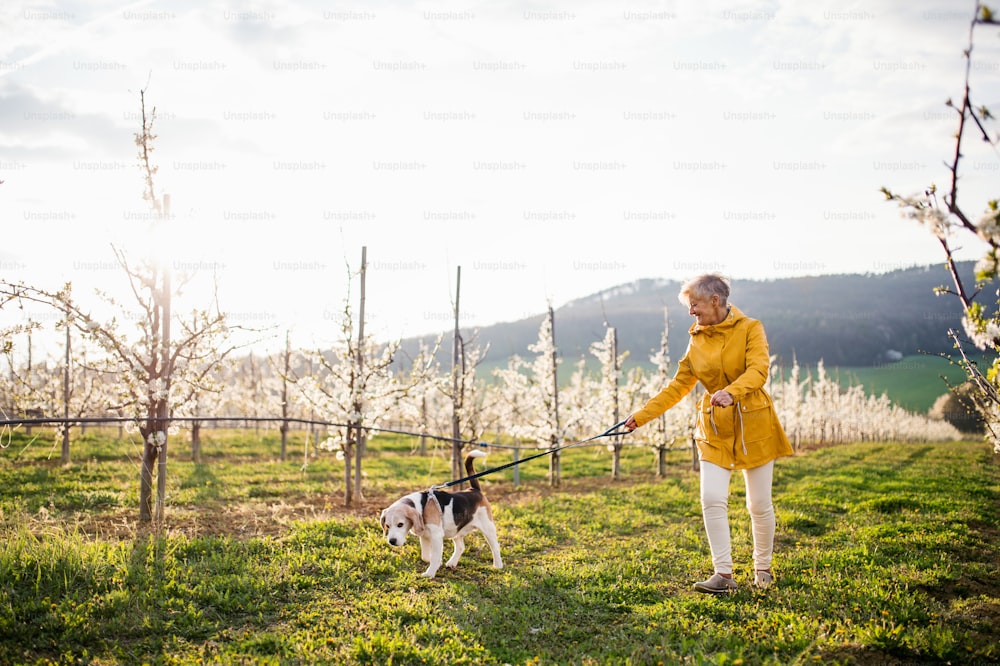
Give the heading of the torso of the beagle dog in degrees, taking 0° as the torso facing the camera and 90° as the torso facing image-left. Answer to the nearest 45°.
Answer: approximately 45°

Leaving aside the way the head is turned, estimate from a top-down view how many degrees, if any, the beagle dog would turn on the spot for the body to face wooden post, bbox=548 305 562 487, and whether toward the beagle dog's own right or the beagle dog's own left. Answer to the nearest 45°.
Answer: approximately 135° to the beagle dog's own right

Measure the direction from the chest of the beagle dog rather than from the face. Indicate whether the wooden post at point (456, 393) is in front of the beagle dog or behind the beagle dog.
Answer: behind

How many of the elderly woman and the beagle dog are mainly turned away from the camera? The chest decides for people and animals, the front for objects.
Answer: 0

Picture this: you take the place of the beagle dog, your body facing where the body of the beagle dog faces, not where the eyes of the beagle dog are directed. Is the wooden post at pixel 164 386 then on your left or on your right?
on your right

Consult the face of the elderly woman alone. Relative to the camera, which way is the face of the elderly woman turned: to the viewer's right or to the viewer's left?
to the viewer's left

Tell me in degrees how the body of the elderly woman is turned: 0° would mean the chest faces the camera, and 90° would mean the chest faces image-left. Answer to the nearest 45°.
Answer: approximately 45°
